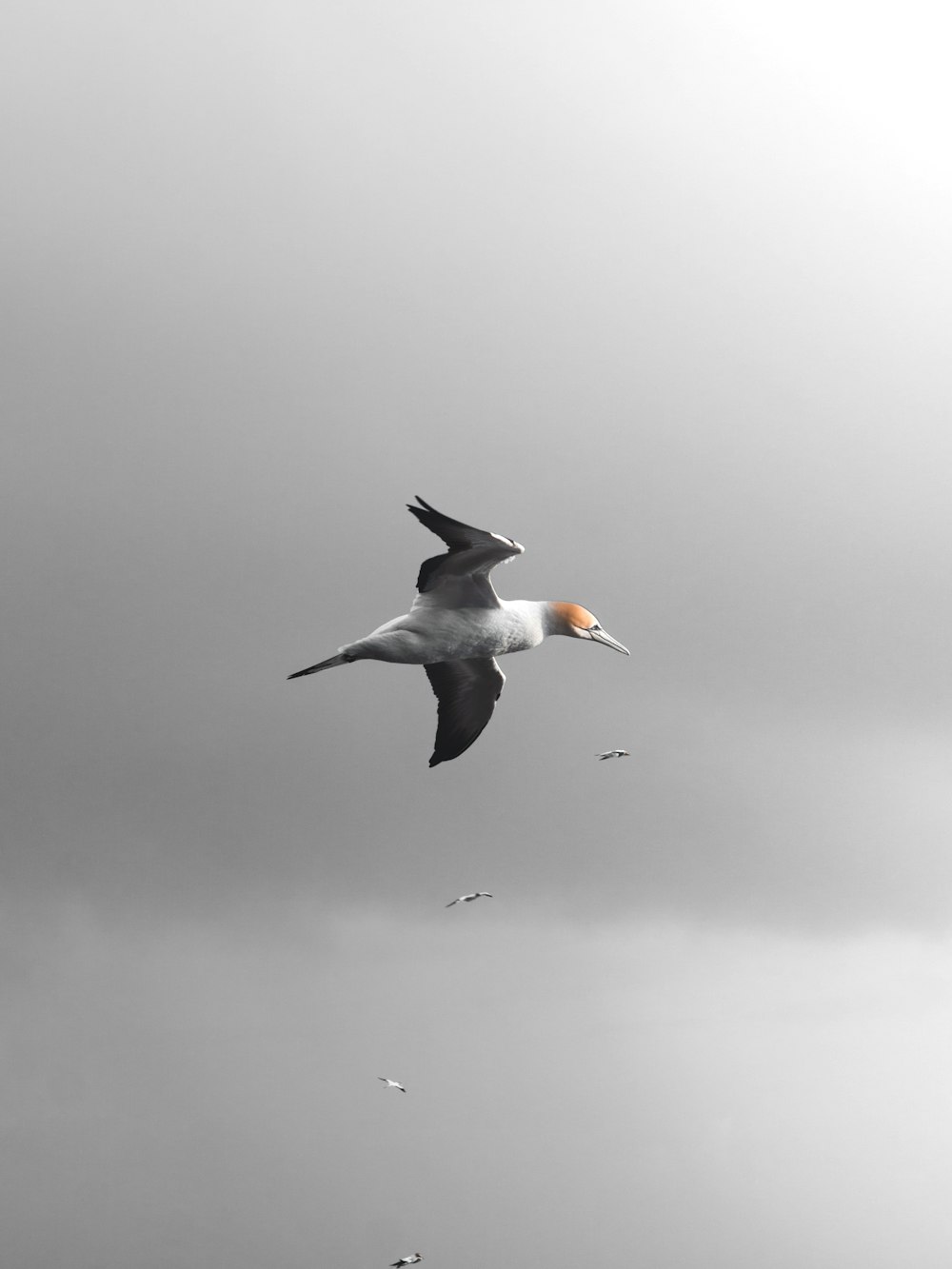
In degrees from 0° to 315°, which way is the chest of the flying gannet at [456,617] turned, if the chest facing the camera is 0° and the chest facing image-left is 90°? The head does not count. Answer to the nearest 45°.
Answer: approximately 270°
